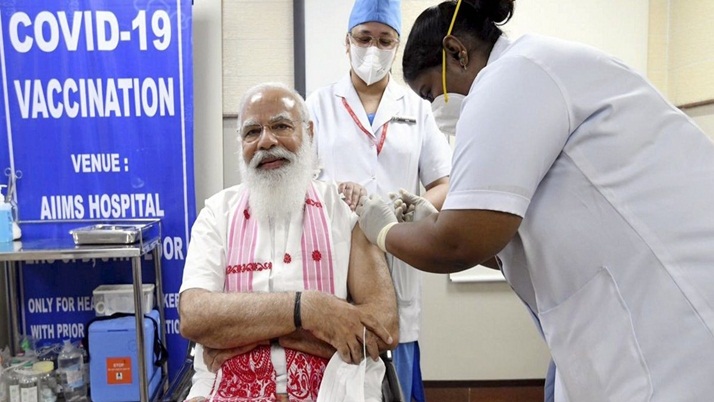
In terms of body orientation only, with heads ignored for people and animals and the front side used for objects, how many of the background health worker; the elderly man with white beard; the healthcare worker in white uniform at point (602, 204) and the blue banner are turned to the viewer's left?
1

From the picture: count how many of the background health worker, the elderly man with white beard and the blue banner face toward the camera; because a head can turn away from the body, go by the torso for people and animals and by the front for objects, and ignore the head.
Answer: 3

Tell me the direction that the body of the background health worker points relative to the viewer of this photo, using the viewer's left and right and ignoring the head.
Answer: facing the viewer

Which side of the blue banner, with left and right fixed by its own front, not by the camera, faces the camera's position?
front

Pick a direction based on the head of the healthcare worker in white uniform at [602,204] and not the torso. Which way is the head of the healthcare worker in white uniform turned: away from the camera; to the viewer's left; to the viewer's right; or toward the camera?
to the viewer's left

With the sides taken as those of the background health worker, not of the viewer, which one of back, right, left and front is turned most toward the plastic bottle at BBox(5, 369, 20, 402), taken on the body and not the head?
right

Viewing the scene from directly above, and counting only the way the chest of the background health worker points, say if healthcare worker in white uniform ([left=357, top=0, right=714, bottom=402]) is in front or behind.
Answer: in front

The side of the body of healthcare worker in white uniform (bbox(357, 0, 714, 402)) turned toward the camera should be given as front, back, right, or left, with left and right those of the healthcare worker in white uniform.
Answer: left

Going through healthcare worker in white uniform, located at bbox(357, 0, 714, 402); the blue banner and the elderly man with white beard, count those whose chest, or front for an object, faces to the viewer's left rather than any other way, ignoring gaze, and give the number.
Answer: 1
